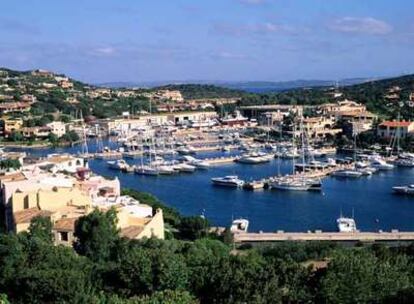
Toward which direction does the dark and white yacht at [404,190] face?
to the viewer's left

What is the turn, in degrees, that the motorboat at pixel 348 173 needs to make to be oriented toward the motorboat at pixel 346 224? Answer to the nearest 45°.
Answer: approximately 90° to its left

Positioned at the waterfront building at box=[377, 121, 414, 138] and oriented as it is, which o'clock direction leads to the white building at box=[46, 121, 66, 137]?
The white building is roughly at 3 o'clock from the waterfront building.

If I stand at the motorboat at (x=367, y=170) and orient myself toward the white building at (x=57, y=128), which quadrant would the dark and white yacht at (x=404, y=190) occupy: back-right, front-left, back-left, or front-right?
back-left

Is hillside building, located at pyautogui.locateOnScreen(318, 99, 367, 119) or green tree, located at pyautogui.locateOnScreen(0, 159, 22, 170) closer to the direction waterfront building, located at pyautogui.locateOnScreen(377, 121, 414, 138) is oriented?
the green tree

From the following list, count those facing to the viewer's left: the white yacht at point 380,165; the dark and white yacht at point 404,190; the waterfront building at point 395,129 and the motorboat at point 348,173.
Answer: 2
